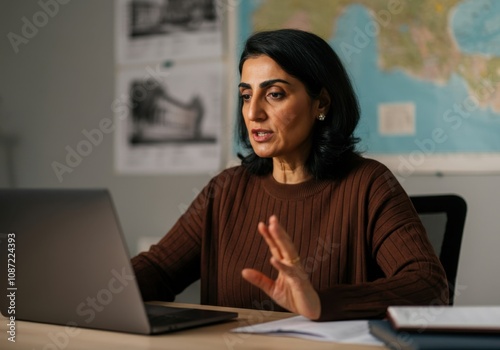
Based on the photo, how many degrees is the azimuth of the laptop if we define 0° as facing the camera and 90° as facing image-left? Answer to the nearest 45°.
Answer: approximately 225°

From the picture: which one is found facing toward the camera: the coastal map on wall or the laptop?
the coastal map on wall

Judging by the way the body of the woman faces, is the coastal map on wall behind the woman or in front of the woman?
behind

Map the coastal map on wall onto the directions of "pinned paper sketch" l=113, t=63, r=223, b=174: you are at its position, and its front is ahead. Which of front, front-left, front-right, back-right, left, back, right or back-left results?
front-left

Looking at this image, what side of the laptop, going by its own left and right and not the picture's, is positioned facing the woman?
front

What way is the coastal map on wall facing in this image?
toward the camera

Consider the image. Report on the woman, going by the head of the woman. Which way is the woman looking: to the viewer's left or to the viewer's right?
to the viewer's left

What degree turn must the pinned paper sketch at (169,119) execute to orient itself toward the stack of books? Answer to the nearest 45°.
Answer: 0° — it already faces it

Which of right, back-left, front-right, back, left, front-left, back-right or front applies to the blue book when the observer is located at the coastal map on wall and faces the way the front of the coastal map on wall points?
front

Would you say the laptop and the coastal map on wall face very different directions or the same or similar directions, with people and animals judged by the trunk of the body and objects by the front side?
very different directions

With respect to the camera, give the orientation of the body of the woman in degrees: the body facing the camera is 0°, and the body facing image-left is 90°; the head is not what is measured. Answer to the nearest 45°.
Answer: approximately 45°

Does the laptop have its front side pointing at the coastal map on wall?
yes

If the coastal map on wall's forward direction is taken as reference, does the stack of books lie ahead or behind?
ahead

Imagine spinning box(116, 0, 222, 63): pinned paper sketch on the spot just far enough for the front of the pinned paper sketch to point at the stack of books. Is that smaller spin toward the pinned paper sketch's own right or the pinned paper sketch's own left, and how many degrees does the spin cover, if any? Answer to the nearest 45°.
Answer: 0° — it already faces it

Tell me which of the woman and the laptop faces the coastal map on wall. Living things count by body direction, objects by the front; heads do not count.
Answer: the laptop

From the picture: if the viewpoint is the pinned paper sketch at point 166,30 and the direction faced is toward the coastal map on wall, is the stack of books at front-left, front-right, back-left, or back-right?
front-right

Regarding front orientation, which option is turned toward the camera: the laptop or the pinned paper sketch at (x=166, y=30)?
the pinned paper sketch
